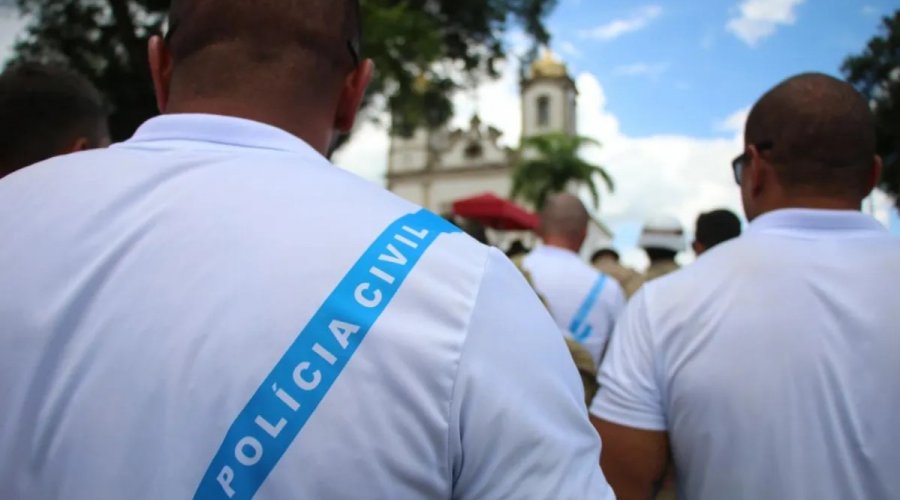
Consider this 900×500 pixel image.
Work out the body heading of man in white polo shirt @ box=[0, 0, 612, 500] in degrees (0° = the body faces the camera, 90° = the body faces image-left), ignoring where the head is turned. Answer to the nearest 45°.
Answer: approximately 180°

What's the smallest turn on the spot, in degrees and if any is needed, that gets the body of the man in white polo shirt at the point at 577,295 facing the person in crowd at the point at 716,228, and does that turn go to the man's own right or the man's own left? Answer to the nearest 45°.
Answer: approximately 90° to the man's own right

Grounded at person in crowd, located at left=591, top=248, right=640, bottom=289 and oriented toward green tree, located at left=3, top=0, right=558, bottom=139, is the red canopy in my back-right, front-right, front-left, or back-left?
front-right

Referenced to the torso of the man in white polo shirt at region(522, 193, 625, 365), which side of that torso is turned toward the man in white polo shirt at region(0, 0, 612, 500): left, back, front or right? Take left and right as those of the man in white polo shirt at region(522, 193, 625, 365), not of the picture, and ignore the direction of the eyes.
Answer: back

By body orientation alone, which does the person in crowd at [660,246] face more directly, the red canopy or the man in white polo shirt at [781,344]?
the red canopy

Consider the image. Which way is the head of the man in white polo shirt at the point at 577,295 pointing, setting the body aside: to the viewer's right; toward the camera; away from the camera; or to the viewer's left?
away from the camera

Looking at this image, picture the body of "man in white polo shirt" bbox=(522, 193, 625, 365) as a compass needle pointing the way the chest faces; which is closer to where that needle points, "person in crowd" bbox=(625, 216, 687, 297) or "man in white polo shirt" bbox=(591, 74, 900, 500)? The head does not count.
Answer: the person in crowd

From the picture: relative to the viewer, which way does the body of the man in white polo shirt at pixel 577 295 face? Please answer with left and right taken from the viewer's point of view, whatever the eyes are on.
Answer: facing away from the viewer

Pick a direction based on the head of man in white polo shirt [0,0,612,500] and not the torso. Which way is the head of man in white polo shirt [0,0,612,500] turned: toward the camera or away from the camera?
away from the camera

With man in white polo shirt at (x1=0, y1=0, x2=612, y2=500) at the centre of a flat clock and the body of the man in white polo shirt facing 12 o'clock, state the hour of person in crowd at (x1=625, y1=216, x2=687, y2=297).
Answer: The person in crowd is roughly at 1 o'clock from the man in white polo shirt.

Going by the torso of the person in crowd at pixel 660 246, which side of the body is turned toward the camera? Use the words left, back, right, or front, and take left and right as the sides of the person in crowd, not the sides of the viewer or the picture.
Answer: back

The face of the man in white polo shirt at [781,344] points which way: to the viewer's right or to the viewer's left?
to the viewer's left
